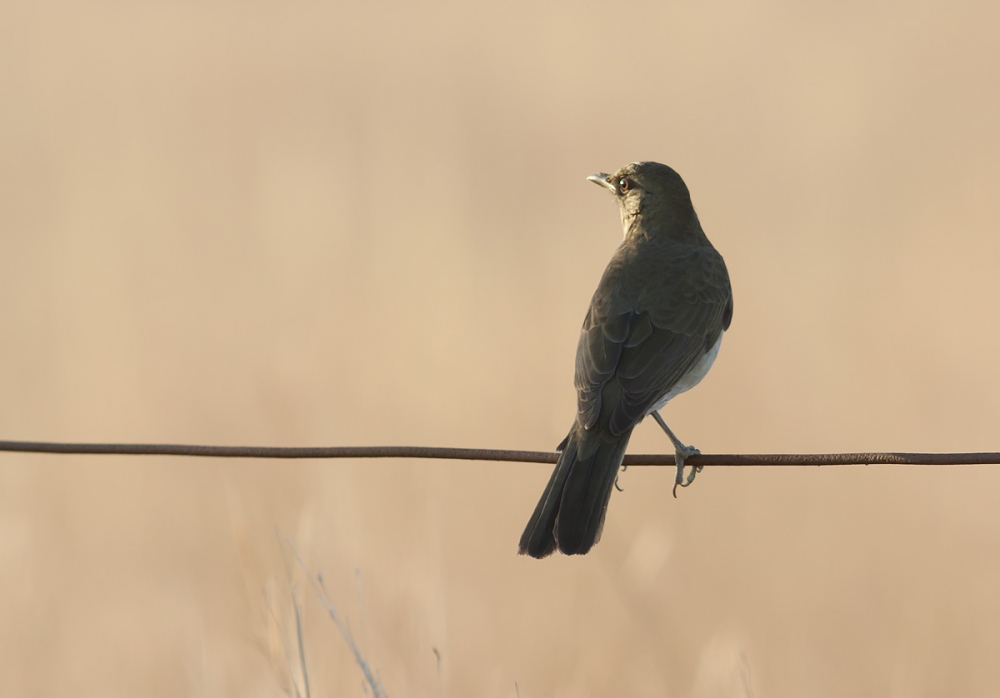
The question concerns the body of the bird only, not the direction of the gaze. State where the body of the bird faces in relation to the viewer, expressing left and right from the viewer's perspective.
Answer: facing away from the viewer and to the right of the viewer
